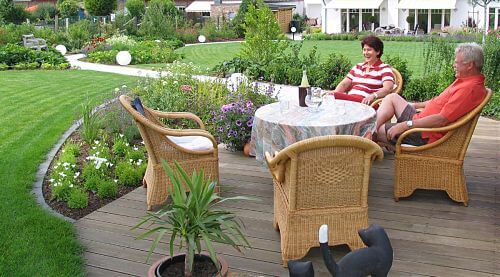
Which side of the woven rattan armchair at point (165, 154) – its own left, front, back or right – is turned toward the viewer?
right

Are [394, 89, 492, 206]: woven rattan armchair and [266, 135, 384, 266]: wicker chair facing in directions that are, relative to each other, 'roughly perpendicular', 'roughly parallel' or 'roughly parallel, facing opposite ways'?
roughly perpendicular

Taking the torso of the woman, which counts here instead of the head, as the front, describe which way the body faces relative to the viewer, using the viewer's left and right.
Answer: facing the viewer and to the left of the viewer

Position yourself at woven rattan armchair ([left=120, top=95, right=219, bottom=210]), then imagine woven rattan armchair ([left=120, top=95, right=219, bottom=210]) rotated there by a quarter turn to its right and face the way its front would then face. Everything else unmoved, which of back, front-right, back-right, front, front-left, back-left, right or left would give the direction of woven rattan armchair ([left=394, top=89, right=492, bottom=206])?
left

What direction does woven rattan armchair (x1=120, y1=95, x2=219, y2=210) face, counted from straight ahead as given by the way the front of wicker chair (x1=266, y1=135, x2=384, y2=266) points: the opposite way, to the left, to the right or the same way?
to the right

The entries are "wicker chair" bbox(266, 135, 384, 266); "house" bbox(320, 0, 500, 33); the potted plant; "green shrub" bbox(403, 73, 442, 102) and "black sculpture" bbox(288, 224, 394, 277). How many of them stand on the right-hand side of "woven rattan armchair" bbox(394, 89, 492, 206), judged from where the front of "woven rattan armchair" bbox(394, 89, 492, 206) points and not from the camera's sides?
2

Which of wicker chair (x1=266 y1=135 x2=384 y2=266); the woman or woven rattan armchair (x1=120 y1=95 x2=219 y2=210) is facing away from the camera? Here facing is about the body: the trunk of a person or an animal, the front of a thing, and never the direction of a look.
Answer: the wicker chair

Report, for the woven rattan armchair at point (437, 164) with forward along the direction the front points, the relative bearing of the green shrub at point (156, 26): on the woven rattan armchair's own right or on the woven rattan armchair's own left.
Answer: on the woven rattan armchair's own right

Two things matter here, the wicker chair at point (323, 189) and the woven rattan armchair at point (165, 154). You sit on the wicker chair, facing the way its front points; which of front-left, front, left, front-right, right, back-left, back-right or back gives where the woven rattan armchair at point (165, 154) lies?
front-left

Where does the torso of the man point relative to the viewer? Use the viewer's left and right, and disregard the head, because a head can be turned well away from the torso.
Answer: facing to the left of the viewer

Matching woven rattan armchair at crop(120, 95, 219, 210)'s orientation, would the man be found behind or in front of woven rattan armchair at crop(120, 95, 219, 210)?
in front

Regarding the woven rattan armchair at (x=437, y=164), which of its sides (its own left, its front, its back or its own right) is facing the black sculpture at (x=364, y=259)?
left

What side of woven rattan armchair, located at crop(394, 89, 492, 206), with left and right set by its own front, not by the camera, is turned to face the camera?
left

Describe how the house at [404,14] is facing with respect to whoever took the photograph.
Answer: facing the viewer

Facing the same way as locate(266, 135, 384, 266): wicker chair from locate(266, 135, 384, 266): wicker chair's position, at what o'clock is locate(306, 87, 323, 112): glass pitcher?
The glass pitcher is roughly at 12 o'clock from the wicker chair.

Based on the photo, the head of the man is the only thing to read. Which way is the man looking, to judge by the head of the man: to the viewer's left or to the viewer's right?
to the viewer's left

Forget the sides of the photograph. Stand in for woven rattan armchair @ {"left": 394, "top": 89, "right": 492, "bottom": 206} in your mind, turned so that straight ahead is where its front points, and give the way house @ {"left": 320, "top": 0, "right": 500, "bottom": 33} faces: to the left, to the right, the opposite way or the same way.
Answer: to the left

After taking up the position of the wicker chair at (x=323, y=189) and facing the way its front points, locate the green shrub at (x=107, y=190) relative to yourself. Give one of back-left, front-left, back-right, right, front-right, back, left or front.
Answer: front-left

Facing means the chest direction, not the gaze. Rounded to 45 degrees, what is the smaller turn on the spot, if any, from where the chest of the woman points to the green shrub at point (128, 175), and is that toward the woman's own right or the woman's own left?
0° — they already face it

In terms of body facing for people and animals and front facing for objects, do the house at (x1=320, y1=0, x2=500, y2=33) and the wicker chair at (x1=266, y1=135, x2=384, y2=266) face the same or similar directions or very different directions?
very different directions

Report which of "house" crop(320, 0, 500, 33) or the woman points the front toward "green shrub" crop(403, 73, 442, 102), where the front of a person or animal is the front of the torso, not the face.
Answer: the house
